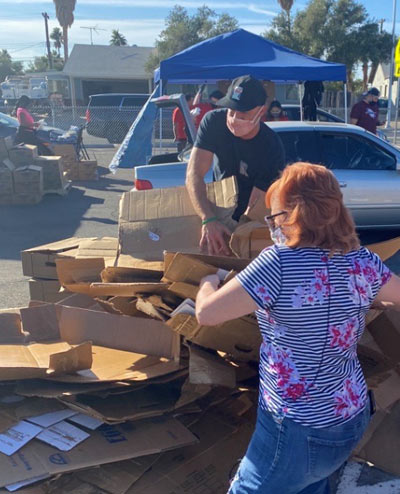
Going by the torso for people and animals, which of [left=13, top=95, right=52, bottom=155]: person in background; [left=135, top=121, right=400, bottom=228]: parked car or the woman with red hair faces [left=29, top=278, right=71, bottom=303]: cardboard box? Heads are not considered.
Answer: the woman with red hair

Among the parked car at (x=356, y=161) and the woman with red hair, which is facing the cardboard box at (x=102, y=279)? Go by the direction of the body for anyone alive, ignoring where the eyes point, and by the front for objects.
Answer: the woman with red hair

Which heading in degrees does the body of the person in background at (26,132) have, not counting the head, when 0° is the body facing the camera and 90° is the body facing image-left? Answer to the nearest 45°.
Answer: approximately 270°

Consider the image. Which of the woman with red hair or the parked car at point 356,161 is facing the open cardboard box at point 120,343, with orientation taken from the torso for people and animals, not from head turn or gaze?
the woman with red hair

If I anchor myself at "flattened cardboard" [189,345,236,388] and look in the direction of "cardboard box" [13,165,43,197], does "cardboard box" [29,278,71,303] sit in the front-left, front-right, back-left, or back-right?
front-left

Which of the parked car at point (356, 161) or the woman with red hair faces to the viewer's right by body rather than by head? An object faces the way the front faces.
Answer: the parked car

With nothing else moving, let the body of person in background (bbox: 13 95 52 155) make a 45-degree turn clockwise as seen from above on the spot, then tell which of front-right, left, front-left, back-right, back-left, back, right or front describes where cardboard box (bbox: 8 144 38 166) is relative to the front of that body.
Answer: front-right

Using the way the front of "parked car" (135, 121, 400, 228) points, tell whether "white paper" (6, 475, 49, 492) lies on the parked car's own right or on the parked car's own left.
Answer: on the parked car's own right

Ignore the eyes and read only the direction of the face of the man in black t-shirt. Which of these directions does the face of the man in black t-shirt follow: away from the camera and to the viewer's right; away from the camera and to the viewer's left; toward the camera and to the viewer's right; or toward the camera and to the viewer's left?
toward the camera and to the viewer's left
